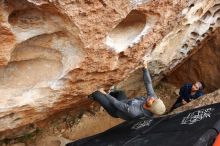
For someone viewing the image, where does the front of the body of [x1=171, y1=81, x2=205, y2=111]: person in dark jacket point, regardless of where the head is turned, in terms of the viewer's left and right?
facing the viewer and to the left of the viewer

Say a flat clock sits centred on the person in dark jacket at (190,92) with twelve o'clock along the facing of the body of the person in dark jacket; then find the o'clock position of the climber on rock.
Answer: The climber on rock is roughly at 11 o'clock from the person in dark jacket.
